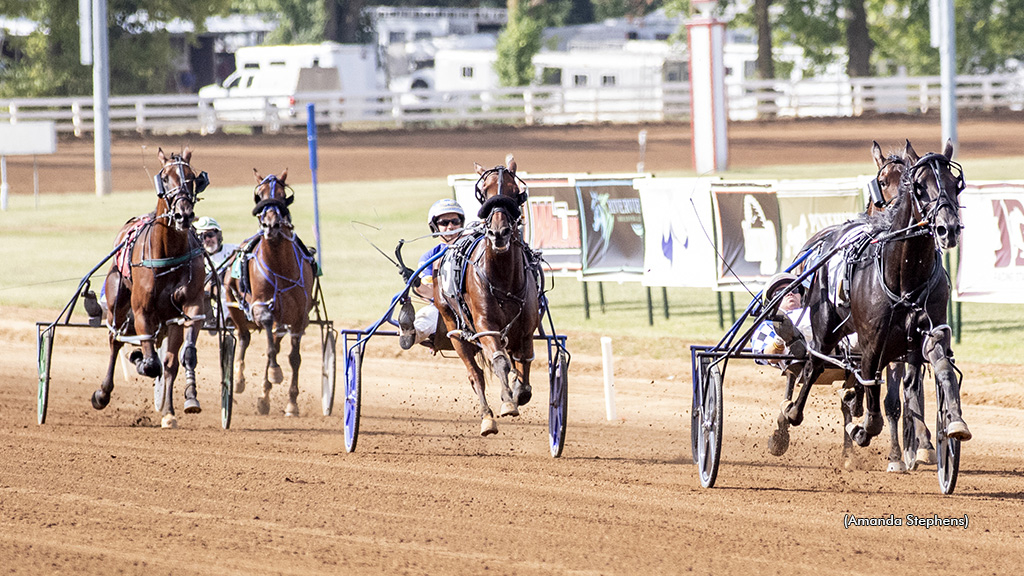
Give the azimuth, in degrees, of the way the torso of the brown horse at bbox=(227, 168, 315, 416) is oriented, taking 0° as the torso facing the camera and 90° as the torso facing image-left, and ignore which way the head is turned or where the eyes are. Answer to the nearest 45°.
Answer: approximately 0°

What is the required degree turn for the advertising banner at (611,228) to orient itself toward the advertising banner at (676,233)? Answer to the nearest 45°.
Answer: approximately 45° to its left

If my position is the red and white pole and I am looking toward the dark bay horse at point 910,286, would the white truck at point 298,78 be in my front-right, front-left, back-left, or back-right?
back-right

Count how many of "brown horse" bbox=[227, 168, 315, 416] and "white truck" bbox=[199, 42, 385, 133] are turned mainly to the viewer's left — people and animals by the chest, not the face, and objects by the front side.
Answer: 1

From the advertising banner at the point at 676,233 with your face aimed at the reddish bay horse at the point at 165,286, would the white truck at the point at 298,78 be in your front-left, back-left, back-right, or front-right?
back-right

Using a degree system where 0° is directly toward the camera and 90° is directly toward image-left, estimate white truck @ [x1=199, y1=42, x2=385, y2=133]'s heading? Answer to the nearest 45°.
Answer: approximately 90°

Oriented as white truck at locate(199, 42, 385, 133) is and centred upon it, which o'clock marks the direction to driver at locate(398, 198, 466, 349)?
The driver is roughly at 9 o'clock from the white truck.

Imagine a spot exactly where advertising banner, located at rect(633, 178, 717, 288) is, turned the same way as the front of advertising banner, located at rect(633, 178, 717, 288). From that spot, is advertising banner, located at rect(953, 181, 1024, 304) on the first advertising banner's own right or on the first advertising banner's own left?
on the first advertising banner's own left

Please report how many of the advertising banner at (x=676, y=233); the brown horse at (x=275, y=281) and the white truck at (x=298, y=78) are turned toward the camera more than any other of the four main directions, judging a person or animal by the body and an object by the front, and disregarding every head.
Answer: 2

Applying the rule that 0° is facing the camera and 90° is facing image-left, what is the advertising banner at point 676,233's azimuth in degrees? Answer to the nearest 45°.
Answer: approximately 0°

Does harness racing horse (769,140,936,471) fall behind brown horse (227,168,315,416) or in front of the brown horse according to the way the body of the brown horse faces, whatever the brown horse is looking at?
in front

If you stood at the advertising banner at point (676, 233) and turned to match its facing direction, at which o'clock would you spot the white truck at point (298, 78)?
The white truck is roughly at 5 o'clock from the advertising banner.

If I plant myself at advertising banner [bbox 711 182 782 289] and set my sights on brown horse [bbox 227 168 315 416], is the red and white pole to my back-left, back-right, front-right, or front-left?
back-right

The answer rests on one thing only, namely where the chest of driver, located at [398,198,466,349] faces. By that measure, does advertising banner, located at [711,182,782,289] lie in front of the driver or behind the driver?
behind

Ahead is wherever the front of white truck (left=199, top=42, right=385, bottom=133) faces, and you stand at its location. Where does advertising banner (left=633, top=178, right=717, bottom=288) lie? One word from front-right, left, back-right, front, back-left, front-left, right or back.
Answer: left

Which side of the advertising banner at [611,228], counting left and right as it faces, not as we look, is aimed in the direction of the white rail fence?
back
